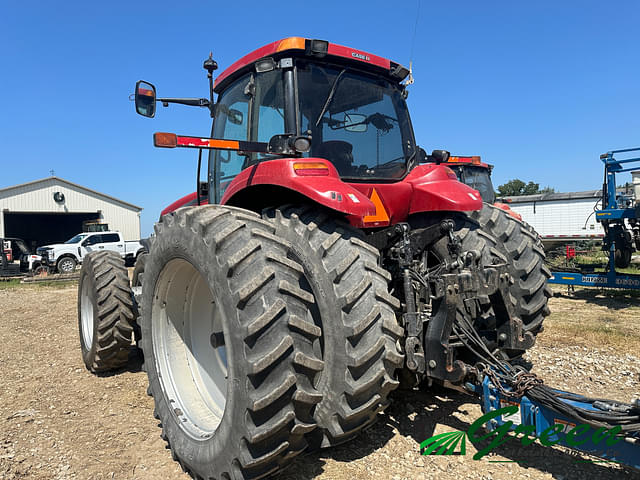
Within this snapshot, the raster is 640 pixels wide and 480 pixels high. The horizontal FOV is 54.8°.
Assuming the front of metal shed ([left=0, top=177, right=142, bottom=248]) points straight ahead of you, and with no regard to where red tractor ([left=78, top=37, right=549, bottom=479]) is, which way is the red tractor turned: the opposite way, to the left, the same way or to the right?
the opposite way

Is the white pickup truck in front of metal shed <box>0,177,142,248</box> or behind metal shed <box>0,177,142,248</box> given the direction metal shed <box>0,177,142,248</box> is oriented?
in front

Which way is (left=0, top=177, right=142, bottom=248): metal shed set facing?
toward the camera

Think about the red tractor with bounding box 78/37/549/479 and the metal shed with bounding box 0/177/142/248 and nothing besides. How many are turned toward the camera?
1

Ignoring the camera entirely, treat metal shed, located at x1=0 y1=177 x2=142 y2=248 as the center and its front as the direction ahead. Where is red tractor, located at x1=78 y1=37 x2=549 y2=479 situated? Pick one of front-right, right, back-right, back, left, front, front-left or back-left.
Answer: front

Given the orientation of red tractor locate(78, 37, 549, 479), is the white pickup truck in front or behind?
in front

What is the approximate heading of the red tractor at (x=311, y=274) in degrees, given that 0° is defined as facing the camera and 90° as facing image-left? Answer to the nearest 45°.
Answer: approximately 135°

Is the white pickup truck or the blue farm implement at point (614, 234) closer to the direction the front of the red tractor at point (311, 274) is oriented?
the white pickup truck

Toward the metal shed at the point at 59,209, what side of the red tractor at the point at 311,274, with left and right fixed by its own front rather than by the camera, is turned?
front

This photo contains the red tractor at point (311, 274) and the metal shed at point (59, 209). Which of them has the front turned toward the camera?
the metal shed

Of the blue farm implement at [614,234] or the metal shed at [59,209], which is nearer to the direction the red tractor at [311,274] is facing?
the metal shed
